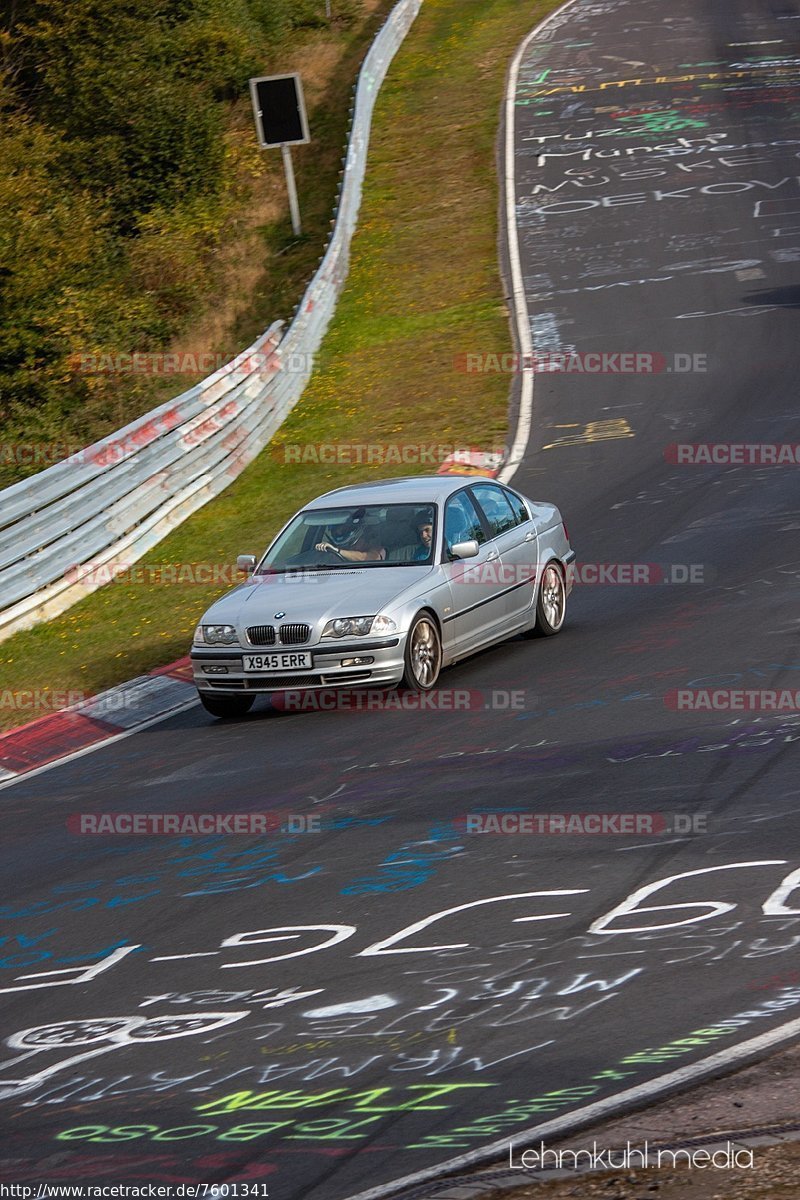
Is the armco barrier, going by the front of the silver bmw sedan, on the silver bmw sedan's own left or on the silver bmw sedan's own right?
on the silver bmw sedan's own right

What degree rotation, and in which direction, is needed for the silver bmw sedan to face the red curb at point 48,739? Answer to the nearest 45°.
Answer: approximately 45° to its right

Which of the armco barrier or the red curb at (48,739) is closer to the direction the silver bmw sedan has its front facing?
the red curb

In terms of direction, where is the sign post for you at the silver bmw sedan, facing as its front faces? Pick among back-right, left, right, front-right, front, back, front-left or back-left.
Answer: back-right

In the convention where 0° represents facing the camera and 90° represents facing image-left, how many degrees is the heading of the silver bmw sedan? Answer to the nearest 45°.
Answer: approximately 45°
